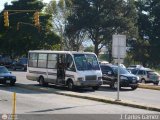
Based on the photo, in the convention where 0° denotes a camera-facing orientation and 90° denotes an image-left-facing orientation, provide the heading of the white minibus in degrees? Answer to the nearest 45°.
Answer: approximately 315°

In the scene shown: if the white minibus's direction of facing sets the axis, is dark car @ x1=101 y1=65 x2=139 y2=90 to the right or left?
on its left

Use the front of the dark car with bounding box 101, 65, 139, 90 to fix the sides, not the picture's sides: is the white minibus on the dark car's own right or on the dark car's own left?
on the dark car's own right

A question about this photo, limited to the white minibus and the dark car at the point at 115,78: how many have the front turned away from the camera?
0

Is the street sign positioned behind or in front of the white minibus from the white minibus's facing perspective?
in front

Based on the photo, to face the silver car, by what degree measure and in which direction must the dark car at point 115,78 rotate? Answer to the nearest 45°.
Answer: approximately 135° to its left
